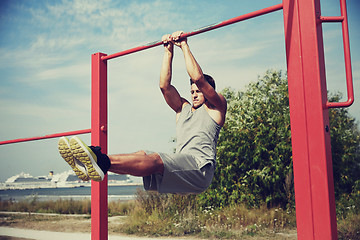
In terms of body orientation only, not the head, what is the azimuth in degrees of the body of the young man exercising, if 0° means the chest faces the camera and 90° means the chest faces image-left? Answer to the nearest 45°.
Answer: approximately 45°
